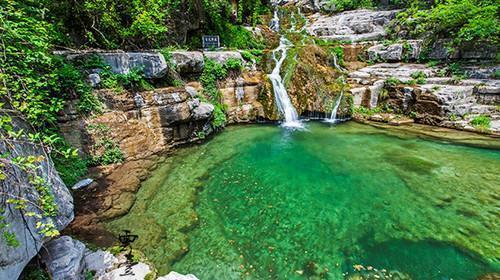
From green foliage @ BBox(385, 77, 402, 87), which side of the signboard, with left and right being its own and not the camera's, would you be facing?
left

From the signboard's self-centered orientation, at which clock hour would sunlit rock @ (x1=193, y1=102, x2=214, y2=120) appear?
The sunlit rock is roughly at 12 o'clock from the signboard.

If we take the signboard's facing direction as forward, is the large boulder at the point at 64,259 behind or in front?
in front

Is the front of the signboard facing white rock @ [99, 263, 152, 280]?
yes

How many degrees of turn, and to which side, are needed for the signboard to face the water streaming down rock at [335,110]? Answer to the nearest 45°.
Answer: approximately 90° to its left

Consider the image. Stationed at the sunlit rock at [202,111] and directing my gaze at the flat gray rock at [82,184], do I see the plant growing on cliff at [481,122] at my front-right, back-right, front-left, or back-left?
back-left

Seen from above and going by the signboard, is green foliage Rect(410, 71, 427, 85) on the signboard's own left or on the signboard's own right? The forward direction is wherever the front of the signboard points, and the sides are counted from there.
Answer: on the signboard's own left

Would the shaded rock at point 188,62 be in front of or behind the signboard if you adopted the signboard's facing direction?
in front

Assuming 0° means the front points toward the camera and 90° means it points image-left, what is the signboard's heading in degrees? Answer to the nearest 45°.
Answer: approximately 0°

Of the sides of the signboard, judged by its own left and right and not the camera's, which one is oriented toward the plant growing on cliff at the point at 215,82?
front

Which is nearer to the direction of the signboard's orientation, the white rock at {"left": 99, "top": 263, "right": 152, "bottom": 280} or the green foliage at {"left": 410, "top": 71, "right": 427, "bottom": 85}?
the white rock
